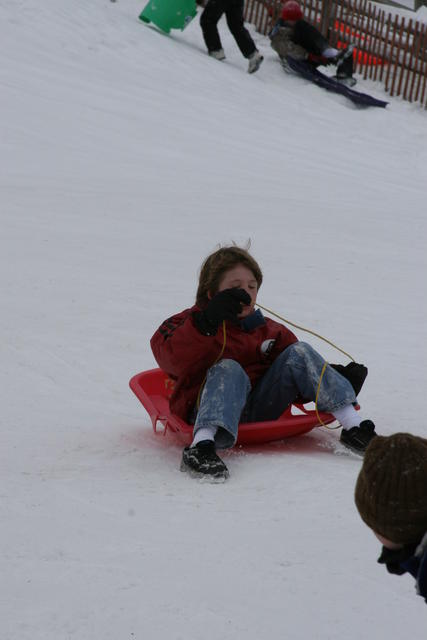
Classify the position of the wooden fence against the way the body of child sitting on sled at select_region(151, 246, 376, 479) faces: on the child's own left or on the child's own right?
on the child's own left

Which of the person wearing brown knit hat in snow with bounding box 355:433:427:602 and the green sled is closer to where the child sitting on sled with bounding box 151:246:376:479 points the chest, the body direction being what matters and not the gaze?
the person wearing brown knit hat in snow

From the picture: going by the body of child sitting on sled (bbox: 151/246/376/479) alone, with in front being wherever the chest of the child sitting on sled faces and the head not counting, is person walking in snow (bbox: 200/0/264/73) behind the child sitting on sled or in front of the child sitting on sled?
behind

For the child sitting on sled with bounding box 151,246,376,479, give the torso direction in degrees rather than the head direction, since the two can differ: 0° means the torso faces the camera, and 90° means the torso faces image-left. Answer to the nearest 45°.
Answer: approximately 315°

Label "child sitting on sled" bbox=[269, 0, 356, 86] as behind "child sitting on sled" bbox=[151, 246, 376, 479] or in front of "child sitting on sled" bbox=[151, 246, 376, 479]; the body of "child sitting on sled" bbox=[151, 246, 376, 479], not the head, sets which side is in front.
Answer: behind

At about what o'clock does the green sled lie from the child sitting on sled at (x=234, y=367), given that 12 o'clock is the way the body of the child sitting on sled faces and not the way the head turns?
The green sled is roughly at 7 o'clock from the child sitting on sled.

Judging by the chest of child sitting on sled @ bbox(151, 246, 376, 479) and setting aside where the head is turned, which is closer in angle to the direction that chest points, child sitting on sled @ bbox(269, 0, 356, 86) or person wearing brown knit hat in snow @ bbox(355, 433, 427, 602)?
the person wearing brown knit hat in snow
